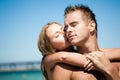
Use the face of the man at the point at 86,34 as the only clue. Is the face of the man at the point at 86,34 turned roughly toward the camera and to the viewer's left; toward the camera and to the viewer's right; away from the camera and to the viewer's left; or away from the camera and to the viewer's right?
toward the camera and to the viewer's left

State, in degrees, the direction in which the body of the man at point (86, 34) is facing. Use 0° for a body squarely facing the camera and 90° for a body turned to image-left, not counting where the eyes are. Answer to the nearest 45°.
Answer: approximately 45°

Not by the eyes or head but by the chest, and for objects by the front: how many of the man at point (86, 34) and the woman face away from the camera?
0

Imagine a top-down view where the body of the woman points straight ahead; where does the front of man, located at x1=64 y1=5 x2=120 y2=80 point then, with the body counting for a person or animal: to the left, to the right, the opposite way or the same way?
to the right

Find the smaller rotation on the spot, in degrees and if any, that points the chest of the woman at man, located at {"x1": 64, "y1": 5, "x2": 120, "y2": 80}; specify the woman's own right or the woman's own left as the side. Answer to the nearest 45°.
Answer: approximately 45° to the woman's own left

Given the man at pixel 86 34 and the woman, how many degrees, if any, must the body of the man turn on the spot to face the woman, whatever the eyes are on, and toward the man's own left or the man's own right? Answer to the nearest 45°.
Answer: approximately 45° to the man's own right

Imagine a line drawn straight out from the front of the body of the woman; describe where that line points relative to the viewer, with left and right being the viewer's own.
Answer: facing the viewer and to the right of the viewer
